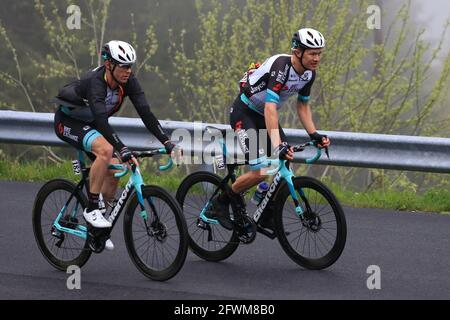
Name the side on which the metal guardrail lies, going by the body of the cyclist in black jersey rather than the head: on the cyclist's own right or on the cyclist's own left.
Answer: on the cyclist's own left

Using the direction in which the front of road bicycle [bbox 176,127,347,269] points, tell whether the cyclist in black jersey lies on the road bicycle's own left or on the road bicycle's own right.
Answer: on the road bicycle's own right

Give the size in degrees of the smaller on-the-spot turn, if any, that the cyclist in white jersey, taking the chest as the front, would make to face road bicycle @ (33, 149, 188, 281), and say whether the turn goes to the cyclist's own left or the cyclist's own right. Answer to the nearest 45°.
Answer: approximately 135° to the cyclist's own right

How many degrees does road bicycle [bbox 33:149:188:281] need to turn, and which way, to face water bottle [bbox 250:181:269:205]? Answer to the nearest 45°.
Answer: approximately 45° to its left

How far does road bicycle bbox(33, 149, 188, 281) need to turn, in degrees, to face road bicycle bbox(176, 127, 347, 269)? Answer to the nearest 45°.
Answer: approximately 45° to its left

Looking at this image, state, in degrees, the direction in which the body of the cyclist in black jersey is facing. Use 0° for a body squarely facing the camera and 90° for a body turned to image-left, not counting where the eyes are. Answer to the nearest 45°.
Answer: approximately 315°

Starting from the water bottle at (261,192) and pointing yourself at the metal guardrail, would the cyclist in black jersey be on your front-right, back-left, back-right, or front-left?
back-left

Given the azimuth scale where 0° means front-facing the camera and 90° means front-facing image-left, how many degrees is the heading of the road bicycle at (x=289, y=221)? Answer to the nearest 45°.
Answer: approximately 315°
